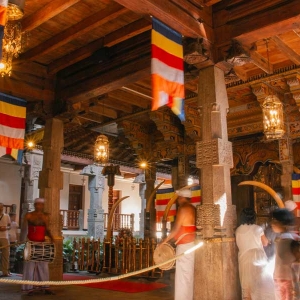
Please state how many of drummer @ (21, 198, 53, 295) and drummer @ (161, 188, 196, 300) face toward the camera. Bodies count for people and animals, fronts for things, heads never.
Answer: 1

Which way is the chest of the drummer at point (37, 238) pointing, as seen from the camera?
toward the camera

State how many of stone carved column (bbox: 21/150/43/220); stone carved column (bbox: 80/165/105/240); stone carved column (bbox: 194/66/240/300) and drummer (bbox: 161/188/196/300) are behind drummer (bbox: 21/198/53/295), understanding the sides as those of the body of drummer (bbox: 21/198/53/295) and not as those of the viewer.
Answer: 2

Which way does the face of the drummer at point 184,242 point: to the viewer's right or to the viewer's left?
to the viewer's left

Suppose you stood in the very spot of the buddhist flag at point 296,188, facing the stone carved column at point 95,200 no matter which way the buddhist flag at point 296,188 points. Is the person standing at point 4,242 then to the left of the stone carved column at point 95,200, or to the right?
left

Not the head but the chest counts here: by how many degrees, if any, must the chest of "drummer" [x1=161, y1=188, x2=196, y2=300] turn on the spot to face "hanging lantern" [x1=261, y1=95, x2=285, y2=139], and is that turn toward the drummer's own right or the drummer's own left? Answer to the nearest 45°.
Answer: approximately 135° to the drummer's own right

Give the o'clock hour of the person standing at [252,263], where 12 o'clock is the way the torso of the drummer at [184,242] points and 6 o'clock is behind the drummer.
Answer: The person standing is roughly at 7 o'clock from the drummer.

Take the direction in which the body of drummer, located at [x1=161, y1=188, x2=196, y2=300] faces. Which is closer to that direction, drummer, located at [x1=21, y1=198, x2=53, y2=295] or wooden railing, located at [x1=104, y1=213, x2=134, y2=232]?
the drummer

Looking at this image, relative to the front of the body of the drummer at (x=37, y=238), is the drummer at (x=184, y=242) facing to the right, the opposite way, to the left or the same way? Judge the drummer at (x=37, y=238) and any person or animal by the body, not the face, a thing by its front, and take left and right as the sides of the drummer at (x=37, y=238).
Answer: to the right

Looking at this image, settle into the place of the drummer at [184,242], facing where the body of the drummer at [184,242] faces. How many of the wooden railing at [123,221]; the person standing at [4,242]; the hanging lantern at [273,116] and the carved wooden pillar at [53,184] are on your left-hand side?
0

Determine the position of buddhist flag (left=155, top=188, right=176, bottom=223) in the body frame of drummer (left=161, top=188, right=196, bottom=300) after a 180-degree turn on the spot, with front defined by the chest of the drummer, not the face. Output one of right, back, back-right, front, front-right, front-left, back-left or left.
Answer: left

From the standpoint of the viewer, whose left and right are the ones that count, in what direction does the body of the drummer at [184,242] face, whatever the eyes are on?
facing to the left of the viewer

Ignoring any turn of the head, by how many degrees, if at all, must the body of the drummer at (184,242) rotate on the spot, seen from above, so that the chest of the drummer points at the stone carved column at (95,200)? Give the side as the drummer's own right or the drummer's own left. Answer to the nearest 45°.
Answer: approximately 90° to the drummer's own right

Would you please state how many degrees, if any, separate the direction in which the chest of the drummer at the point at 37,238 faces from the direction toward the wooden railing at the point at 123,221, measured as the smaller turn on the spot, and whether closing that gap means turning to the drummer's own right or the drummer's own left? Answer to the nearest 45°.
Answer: approximately 180°

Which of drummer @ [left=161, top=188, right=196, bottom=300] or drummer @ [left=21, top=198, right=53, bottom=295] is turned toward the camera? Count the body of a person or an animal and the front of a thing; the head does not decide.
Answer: drummer @ [left=21, top=198, right=53, bottom=295]
